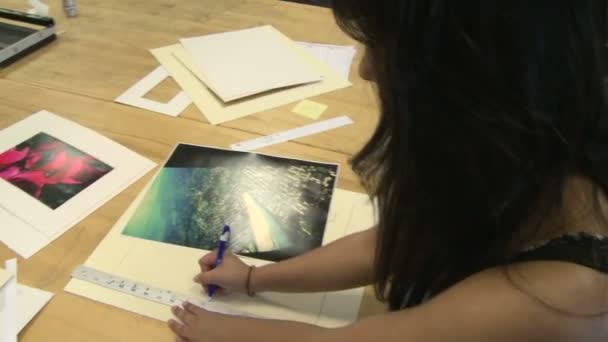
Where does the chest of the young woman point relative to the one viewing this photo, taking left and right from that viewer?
facing to the left of the viewer

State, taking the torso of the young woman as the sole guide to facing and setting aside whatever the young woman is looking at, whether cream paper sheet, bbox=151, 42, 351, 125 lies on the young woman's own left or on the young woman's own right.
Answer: on the young woman's own right

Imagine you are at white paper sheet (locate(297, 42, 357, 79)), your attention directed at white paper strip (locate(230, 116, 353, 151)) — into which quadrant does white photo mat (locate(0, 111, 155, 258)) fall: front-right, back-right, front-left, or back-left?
front-right

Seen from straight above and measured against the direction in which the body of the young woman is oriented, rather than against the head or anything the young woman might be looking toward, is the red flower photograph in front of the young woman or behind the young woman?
in front

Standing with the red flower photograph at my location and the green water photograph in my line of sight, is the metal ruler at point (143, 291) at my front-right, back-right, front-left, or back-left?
front-right

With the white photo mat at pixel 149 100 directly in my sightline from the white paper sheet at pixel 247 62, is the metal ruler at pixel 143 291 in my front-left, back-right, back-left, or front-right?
front-left

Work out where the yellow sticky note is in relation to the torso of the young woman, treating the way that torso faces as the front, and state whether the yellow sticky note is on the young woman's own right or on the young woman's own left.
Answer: on the young woman's own right

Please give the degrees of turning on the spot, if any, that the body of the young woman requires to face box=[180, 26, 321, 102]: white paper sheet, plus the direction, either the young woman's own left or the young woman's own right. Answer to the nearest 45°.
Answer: approximately 45° to the young woman's own right

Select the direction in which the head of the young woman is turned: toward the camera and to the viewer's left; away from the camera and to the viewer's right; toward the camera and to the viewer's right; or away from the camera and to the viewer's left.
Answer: away from the camera and to the viewer's left
